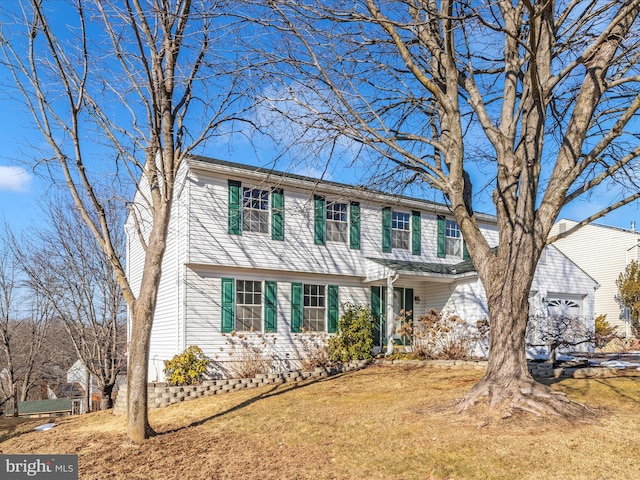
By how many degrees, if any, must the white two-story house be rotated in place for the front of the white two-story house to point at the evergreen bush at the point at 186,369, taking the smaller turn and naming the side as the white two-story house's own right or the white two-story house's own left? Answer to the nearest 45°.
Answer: approximately 90° to the white two-story house's own right

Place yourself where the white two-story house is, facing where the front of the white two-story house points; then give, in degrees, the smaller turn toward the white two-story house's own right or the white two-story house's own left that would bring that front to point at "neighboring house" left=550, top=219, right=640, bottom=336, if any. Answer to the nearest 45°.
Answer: approximately 90° to the white two-story house's own left

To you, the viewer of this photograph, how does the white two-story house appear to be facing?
facing the viewer and to the right of the viewer
